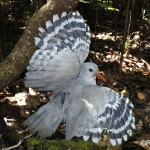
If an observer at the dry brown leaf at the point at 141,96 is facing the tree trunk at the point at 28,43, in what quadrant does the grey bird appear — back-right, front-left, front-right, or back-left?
front-left

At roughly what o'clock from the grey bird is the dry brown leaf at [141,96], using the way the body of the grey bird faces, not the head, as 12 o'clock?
The dry brown leaf is roughly at 12 o'clock from the grey bird.

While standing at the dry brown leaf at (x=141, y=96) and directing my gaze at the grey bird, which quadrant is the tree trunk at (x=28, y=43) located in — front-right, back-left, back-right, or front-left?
front-right
